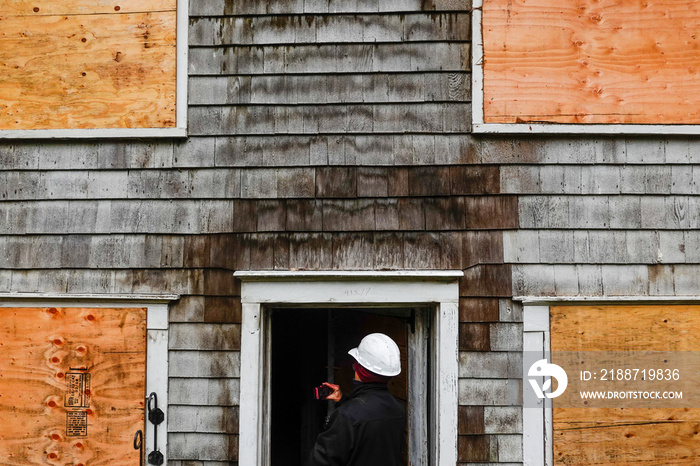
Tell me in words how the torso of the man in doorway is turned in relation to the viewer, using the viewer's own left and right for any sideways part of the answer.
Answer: facing away from the viewer and to the left of the viewer

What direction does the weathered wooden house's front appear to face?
toward the camera
